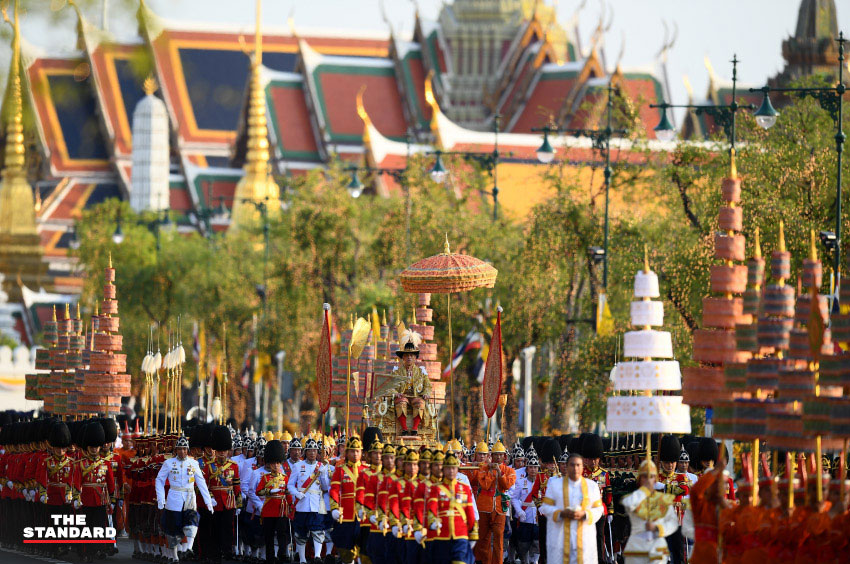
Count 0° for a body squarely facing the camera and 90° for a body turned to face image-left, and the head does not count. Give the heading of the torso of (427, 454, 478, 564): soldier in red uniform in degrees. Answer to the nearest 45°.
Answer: approximately 0°

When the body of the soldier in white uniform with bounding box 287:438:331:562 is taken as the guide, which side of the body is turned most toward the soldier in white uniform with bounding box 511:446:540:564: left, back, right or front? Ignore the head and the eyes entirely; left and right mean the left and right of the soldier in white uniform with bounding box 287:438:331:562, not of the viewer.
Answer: left

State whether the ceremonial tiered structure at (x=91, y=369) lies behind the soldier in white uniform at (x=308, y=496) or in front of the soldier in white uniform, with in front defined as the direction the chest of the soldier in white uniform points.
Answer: behind

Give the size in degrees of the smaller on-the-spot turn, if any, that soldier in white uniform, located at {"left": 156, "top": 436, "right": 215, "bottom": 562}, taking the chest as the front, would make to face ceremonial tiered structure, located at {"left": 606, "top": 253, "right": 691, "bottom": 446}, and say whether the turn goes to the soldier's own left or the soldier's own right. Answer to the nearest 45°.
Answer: approximately 45° to the soldier's own left

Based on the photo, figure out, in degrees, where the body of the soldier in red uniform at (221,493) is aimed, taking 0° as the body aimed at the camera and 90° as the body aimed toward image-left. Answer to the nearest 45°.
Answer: approximately 0°
